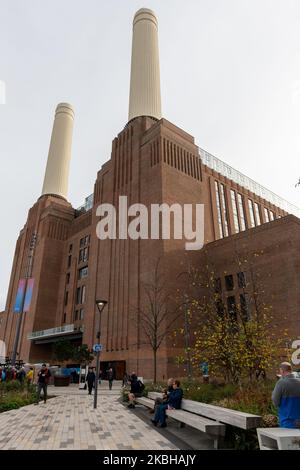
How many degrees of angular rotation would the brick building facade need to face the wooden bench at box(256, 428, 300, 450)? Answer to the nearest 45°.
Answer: approximately 45° to its left

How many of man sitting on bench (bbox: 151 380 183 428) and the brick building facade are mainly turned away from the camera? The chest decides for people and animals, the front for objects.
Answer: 0

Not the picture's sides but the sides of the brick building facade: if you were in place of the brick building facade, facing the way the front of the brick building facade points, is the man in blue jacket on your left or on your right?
on your left

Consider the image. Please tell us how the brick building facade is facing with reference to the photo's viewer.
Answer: facing the viewer and to the left of the viewer

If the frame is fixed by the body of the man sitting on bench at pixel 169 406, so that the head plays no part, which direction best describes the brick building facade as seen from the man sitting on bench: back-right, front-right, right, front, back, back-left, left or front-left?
right

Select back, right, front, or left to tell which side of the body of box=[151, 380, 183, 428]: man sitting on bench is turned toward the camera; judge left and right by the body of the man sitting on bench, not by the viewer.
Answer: left

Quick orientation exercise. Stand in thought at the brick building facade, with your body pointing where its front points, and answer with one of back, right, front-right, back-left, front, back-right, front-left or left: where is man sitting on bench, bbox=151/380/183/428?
front-left
